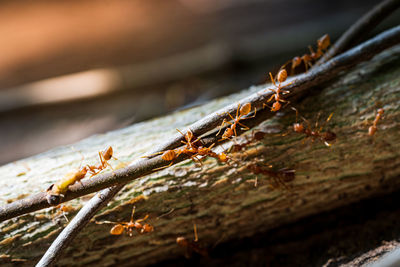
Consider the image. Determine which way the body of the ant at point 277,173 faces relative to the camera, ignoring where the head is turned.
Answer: to the viewer's left
